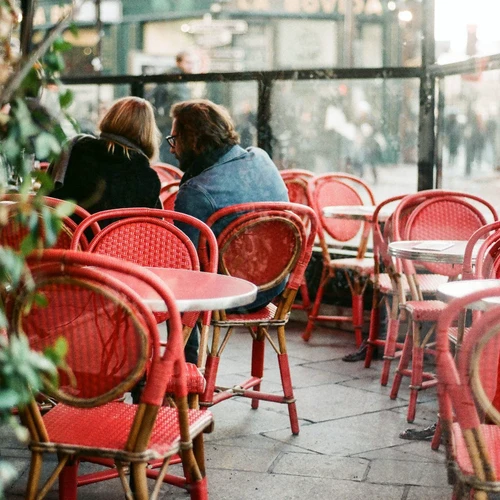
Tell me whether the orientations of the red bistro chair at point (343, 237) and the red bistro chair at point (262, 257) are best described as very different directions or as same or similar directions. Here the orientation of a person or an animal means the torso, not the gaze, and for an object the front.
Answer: very different directions

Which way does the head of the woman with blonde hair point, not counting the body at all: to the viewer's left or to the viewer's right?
to the viewer's right

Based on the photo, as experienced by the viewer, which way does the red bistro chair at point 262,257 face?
facing away from the viewer and to the left of the viewer

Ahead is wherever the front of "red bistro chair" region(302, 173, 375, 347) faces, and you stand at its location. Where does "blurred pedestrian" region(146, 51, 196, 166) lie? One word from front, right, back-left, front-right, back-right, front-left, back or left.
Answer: back

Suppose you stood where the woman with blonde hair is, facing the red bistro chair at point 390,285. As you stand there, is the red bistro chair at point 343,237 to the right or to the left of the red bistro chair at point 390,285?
left
